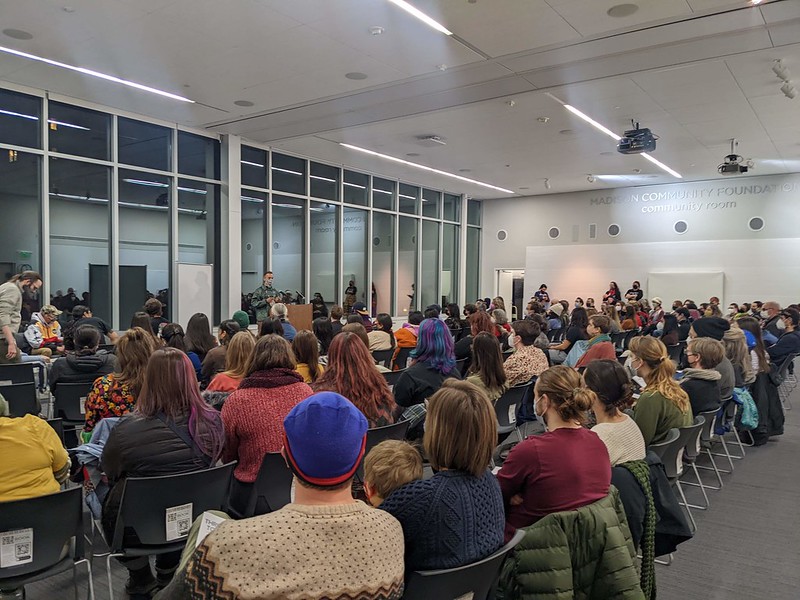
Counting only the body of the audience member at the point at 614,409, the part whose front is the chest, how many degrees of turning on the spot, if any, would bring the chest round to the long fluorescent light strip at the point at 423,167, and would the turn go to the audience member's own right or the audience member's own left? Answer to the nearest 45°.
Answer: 0° — they already face it

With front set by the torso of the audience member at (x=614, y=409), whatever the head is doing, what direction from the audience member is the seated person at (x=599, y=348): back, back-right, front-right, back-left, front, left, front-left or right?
front-right

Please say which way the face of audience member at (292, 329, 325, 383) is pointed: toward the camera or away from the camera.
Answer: away from the camera

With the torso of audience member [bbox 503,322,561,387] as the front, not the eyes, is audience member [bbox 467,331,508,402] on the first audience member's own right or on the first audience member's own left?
on the first audience member's own left

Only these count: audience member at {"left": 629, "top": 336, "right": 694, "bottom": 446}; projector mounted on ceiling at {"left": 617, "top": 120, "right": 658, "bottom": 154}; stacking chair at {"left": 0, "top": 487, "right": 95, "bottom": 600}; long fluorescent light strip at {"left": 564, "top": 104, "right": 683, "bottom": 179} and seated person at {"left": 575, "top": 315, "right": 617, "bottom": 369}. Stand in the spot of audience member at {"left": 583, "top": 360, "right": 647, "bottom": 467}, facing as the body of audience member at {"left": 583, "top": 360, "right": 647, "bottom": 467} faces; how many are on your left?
1

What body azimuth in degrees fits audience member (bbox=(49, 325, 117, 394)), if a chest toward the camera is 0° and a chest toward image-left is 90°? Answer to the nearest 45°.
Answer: approximately 180°

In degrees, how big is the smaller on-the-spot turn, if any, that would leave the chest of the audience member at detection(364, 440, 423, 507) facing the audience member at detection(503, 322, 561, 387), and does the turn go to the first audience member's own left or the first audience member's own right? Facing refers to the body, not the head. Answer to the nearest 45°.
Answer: approximately 45° to the first audience member's own right

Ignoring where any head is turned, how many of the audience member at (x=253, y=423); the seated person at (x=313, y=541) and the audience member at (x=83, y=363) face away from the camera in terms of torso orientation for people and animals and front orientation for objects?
3

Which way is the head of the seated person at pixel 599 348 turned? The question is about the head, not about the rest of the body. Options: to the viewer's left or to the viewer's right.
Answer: to the viewer's left

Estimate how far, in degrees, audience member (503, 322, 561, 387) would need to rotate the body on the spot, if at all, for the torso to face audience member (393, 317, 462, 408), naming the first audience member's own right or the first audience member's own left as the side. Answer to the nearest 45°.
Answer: approximately 90° to the first audience member's own left

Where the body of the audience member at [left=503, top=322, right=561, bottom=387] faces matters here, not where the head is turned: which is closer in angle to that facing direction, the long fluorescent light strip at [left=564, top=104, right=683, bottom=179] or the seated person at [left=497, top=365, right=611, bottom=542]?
the long fluorescent light strip

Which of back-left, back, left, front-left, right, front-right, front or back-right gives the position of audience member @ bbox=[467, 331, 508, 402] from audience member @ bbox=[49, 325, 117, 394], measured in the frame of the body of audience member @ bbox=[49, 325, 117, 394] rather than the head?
back-right

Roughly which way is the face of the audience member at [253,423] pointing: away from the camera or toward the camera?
away from the camera
